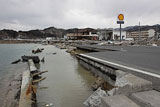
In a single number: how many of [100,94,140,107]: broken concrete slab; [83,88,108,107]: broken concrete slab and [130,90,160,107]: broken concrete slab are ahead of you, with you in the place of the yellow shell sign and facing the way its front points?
3

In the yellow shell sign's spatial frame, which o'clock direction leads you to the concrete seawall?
The concrete seawall is roughly at 12 o'clock from the yellow shell sign.

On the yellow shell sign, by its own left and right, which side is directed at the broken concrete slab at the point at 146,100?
front

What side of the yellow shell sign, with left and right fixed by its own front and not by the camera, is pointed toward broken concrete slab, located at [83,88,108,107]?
front

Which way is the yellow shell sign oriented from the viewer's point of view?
toward the camera

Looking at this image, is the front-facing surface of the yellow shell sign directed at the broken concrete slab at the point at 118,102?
yes
